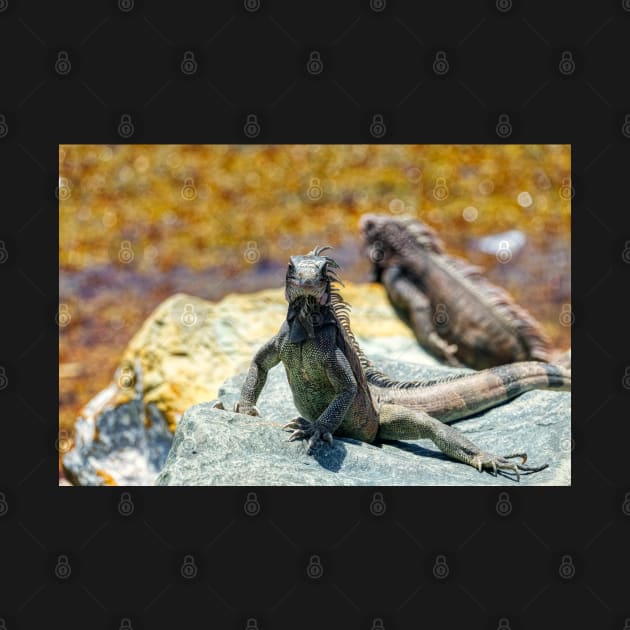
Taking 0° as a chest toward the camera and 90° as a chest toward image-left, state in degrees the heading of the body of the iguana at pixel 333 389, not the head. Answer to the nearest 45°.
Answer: approximately 45°

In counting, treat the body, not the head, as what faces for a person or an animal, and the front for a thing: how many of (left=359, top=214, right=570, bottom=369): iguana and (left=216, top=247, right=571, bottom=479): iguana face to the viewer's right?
0

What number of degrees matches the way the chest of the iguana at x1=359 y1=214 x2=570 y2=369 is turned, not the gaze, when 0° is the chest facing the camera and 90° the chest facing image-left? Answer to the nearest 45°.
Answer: approximately 135°

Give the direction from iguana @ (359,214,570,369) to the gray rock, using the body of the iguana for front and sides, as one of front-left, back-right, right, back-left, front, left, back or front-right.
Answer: left

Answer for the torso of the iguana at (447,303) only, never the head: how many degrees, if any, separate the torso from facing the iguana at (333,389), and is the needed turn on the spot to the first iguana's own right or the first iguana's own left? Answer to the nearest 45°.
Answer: approximately 135° to the first iguana's own left

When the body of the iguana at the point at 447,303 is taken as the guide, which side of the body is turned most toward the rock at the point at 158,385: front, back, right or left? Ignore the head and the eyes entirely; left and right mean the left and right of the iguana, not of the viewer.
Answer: left

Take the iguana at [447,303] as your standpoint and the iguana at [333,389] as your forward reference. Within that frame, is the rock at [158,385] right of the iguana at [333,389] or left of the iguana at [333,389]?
right

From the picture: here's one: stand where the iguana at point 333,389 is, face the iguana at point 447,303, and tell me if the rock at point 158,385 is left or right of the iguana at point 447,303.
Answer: left
